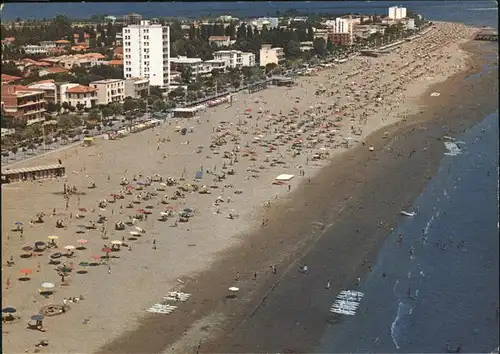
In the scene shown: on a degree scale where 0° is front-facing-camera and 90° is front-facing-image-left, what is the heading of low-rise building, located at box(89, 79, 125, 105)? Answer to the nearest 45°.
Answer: approximately 315°

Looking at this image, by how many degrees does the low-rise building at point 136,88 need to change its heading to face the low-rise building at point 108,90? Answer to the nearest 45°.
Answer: approximately 90° to its right

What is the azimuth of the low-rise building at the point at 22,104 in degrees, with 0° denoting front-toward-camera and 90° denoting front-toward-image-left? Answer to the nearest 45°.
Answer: approximately 315°

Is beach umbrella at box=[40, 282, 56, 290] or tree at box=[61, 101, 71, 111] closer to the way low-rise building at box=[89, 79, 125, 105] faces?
the beach umbrella

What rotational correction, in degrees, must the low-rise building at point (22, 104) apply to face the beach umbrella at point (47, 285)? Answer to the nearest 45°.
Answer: approximately 45° to its right

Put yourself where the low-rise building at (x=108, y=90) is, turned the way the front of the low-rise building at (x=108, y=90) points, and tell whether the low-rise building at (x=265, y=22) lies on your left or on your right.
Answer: on your left

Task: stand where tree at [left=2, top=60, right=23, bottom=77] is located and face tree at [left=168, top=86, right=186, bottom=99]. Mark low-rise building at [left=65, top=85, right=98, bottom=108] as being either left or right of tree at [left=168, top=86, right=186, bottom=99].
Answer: right

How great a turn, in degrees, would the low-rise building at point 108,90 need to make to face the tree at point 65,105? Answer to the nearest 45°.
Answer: approximately 90° to its right

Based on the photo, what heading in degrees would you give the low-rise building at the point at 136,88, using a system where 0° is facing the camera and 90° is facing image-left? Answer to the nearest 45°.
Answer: approximately 315°

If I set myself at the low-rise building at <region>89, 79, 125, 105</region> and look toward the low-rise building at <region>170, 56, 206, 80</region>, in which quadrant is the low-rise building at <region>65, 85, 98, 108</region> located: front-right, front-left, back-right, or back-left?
back-left

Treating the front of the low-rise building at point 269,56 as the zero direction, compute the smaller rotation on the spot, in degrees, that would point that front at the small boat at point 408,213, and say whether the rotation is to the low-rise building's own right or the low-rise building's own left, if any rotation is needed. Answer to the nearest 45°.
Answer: approximately 45° to the low-rise building's own right
